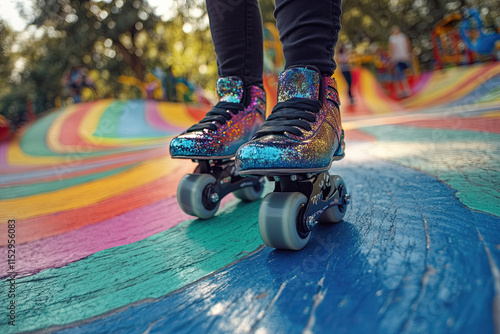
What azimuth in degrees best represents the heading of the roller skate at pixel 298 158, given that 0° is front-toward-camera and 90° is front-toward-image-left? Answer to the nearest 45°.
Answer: approximately 45°

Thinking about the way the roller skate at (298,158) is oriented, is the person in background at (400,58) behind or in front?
behind

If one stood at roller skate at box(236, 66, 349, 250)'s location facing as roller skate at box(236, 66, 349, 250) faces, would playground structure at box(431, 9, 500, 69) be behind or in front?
behind
